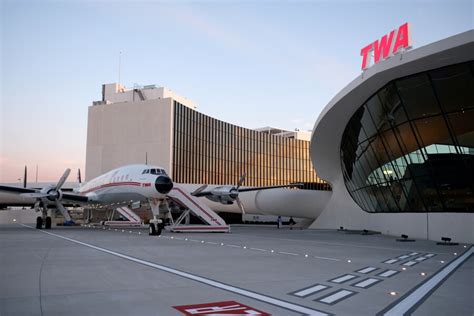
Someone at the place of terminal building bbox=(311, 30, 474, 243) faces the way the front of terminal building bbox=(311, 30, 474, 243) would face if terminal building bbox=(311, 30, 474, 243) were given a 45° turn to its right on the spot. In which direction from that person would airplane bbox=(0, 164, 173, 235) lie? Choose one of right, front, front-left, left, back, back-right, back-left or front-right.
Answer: front

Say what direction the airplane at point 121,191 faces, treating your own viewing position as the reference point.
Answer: facing the viewer and to the right of the viewer

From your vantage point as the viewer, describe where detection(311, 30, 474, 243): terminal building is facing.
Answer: facing the viewer and to the left of the viewer

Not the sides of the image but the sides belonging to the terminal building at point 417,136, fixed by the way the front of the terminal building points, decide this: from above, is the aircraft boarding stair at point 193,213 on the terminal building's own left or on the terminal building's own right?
on the terminal building's own right

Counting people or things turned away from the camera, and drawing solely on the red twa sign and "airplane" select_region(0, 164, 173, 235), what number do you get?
0

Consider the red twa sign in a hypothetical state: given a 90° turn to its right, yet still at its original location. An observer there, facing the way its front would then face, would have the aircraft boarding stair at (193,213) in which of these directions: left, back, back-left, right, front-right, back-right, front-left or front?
front-left
